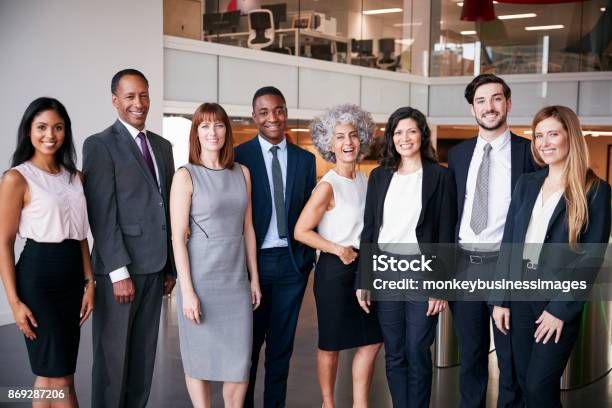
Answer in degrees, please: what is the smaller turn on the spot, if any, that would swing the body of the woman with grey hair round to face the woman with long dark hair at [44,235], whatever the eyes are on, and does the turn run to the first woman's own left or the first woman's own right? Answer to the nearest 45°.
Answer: approximately 135° to the first woman's own right

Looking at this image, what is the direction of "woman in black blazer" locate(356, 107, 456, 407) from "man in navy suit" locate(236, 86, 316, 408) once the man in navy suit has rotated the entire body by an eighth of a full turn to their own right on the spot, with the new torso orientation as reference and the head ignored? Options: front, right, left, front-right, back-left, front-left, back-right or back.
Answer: left

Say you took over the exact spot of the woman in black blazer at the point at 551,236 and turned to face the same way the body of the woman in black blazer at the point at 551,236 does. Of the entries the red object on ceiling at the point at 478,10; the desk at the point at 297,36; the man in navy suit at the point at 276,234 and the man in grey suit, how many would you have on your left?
0

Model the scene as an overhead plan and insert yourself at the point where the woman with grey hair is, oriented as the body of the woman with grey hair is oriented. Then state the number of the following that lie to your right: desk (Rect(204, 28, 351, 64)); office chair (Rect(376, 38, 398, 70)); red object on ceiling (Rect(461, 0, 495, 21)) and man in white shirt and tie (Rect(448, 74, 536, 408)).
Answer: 0

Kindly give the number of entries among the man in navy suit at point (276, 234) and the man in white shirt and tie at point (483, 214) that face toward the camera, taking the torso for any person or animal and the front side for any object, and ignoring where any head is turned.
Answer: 2

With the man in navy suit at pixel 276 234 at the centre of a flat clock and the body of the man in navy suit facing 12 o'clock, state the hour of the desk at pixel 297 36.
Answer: The desk is roughly at 6 o'clock from the man in navy suit.

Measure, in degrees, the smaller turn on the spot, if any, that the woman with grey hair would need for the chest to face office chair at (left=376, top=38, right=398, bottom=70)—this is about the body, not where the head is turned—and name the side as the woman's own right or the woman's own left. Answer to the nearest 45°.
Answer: approximately 135° to the woman's own left

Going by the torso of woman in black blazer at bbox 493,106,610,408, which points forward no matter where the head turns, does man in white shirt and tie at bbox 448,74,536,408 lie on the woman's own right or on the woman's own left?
on the woman's own right

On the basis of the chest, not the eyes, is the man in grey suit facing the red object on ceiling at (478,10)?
no

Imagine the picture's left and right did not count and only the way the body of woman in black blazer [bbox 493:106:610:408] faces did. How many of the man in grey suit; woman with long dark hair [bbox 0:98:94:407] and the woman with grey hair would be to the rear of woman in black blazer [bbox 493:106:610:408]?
0

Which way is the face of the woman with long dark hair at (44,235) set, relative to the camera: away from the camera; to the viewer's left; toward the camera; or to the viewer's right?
toward the camera

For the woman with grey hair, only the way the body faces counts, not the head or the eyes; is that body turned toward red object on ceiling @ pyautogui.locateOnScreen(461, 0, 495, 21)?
no

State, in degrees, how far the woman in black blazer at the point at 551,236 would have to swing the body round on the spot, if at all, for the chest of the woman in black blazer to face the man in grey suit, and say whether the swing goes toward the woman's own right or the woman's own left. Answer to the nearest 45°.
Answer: approximately 45° to the woman's own right

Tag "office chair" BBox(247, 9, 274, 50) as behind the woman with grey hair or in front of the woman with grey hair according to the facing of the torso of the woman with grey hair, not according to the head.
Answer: behind

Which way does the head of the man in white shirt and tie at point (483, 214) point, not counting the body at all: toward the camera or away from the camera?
toward the camera

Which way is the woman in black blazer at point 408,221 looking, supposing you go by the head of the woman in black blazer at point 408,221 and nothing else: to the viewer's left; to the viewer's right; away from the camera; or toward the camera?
toward the camera

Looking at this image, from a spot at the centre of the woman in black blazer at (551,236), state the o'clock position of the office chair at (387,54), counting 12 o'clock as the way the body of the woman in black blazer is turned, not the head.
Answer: The office chair is roughly at 4 o'clock from the woman in black blazer.

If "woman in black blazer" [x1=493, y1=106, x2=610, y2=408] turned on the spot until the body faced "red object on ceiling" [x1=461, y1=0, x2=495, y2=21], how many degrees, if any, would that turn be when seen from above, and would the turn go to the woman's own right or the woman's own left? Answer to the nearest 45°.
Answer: approximately 135° to the woman's own right

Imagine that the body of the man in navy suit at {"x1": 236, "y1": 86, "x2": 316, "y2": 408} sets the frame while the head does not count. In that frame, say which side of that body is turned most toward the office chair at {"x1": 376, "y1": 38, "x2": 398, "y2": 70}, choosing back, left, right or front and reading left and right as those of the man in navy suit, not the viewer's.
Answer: back

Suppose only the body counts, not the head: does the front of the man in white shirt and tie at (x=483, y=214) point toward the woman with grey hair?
no

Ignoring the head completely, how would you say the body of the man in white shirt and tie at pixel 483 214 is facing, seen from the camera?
toward the camera

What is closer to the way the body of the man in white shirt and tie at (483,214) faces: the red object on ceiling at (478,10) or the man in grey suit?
the man in grey suit
